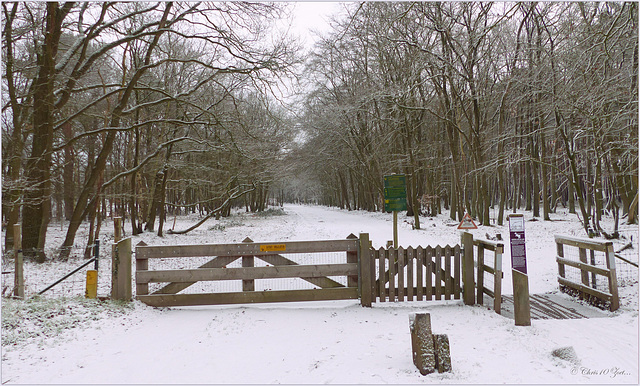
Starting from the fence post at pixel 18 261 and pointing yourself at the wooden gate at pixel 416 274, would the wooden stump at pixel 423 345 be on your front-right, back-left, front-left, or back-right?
front-right

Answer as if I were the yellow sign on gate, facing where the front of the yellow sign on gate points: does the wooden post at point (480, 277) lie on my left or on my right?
on my left

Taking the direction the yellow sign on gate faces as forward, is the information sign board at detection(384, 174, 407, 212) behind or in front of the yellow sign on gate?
behind

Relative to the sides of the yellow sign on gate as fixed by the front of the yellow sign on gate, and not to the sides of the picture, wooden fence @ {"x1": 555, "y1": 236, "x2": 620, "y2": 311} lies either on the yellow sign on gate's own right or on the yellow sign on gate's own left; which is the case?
on the yellow sign on gate's own left

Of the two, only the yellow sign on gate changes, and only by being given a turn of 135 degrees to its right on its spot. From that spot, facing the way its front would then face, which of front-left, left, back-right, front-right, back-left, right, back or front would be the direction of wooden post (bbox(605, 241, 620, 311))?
back-right

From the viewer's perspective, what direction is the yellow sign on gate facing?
toward the camera

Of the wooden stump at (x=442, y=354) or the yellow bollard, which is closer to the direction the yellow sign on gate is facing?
the wooden stump

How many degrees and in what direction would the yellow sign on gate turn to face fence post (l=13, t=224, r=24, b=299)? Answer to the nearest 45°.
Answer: approximately 90° to its right

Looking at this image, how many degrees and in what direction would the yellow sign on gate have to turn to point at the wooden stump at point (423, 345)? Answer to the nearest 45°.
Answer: approximately 45° to its left

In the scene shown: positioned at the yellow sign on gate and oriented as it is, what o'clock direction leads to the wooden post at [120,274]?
The wooden post is roughly at 3 o'clock from the yellow sign on gate.

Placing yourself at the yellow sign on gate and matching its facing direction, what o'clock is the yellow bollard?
The yellow bollard is roughly at 3 o'clock from the yellow sign on gate.

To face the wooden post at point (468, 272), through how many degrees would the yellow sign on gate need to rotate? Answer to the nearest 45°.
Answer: approximately 90° to its left

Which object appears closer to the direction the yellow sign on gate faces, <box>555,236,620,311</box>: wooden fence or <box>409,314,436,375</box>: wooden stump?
the wooden stump

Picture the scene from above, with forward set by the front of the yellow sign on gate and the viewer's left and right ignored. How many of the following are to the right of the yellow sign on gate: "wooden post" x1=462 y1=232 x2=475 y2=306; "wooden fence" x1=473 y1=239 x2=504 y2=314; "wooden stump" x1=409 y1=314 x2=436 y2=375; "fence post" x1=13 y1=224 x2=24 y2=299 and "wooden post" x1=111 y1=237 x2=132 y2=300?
2

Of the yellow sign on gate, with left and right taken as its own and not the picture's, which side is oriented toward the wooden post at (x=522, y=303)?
left
